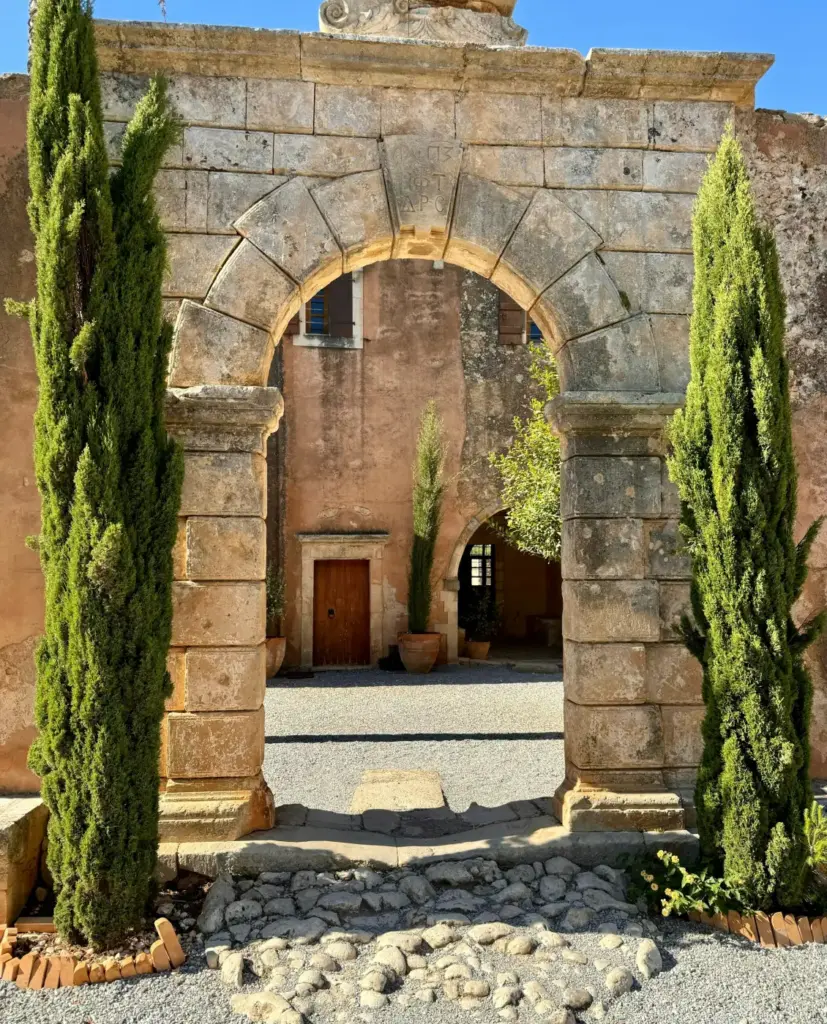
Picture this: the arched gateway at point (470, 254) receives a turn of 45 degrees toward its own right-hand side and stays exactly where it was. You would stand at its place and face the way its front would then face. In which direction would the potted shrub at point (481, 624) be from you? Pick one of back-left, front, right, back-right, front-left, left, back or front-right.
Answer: back-right

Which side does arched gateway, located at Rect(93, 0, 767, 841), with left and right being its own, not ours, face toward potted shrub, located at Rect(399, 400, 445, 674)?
back

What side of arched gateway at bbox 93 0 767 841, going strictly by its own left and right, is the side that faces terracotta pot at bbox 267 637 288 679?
back

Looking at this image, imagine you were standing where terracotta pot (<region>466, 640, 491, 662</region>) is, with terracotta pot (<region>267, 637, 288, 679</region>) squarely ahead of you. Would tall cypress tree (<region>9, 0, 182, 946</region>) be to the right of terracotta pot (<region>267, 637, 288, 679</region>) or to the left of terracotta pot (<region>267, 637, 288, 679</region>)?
left

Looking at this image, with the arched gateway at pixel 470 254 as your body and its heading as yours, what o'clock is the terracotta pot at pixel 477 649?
The terracotta pot is roughly at 6 o'clock from the arched gateway.

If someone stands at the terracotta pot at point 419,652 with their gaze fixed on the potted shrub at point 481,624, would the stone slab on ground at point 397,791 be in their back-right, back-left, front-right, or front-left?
back-right

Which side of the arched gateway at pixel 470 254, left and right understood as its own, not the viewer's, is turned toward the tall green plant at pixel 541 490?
back

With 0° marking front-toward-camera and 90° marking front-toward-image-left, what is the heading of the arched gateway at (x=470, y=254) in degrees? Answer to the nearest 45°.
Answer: approximately 0°

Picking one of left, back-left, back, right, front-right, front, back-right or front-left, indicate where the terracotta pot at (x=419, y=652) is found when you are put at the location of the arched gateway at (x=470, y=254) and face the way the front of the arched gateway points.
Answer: back
